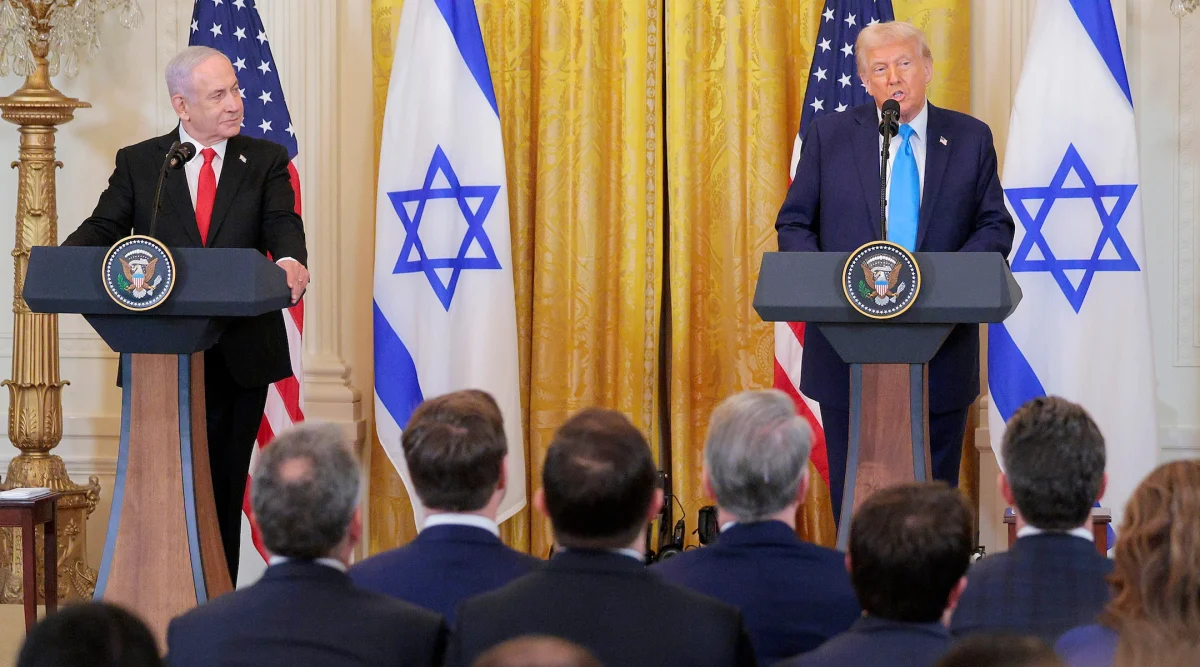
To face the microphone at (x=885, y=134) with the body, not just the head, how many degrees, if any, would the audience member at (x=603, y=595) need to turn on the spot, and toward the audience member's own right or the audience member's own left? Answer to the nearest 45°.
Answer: approximately 45° to the audience member's own right

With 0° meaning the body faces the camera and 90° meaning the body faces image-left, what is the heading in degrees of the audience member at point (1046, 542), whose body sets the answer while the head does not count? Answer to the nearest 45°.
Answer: approximately 180°

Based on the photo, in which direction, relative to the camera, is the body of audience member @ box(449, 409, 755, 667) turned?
away from the camera

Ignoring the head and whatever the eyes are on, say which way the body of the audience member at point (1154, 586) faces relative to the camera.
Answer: away from the camera

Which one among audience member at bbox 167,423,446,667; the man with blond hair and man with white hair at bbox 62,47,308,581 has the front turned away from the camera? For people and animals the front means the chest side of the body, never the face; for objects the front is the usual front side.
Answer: the audience member

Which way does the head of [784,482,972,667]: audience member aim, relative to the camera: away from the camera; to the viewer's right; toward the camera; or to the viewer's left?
away from the camera

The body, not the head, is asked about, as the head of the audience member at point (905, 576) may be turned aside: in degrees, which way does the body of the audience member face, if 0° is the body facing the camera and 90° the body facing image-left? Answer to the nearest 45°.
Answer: approximately 180°

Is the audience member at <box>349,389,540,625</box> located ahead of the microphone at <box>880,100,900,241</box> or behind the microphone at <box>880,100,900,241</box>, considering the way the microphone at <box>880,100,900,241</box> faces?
behind

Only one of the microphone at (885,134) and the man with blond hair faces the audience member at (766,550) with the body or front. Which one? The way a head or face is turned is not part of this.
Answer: the man with blond hair

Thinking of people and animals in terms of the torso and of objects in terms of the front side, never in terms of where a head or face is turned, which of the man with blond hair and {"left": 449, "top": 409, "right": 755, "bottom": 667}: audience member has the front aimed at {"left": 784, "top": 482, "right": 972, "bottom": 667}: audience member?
the man with blond hair

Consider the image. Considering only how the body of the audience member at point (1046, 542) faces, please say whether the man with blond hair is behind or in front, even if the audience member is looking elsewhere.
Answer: in front

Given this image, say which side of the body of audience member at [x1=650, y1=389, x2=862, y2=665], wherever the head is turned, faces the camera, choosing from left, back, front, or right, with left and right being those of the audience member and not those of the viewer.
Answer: back

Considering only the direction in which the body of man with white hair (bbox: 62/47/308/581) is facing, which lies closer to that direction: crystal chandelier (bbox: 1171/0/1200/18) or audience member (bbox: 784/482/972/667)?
the audience member

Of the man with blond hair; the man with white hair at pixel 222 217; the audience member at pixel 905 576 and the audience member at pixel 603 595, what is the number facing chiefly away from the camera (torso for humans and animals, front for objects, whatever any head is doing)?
2

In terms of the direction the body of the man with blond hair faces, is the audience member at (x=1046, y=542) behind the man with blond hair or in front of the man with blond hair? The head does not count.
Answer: in front

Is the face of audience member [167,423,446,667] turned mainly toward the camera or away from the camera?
away from the camera

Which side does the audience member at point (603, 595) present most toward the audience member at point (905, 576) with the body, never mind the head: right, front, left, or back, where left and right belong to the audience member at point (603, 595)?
right
